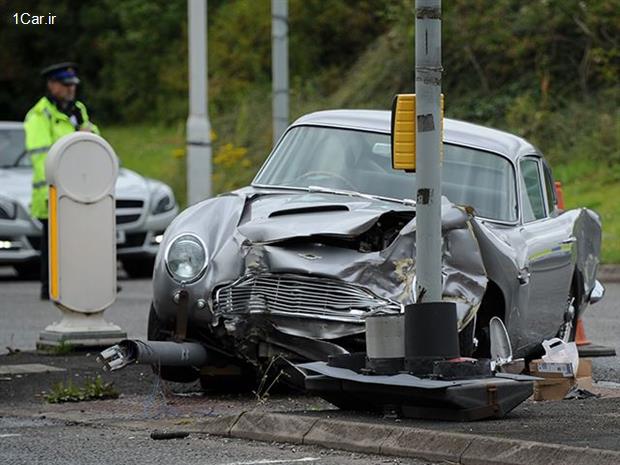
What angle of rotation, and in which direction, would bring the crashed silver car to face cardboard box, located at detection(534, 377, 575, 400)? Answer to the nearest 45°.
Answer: approximately 135° to its left

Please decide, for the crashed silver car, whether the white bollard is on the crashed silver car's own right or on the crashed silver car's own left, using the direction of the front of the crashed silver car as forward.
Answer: on the crashed silver car's own right

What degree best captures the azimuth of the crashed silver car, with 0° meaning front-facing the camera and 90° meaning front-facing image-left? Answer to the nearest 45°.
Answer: approximately 45°

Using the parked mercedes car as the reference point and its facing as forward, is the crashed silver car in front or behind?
in front

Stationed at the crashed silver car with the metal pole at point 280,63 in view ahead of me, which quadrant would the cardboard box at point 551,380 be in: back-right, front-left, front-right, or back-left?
back-right

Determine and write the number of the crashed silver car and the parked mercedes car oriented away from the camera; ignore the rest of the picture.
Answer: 0

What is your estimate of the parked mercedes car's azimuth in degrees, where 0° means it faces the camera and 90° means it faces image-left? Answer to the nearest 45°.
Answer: approximately 315°

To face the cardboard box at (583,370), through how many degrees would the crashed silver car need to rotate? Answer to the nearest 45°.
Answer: approximately 135° to its left
